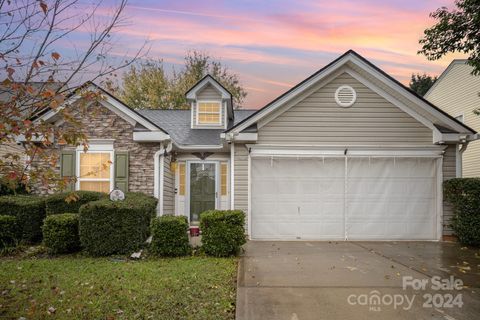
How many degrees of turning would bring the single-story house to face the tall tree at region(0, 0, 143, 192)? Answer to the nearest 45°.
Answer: approximately 45° to its right

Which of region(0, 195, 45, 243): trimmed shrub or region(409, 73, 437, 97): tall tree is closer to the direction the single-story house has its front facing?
the trimmed shrub

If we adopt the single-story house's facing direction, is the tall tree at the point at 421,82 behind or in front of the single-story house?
behind

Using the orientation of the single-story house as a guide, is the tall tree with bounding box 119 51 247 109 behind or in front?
behind

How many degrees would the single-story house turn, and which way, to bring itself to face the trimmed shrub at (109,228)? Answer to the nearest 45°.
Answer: approximately 45° to its right

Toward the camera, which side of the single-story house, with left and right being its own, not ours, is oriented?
front

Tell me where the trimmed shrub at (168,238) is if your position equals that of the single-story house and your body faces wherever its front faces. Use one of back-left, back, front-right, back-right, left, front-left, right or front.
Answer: front-right

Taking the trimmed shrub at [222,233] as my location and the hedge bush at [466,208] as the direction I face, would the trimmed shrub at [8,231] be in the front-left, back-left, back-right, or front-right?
back-left

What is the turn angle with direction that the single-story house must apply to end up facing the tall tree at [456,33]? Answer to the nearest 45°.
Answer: approximately 45° to its left

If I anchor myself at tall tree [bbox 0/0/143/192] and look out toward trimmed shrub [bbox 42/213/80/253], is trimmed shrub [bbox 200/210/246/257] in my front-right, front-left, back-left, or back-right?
front-right
